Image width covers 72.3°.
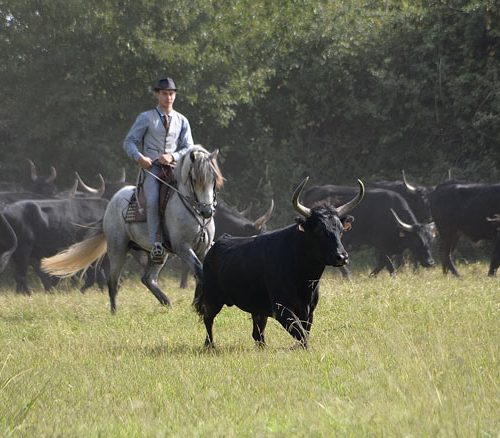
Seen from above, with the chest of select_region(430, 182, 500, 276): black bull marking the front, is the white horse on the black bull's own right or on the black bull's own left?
on the black bull's own right

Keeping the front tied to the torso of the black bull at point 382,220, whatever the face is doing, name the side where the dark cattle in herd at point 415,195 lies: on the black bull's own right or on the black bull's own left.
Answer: on the black bull's own left

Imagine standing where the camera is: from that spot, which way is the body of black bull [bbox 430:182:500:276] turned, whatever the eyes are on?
to the viewer's right

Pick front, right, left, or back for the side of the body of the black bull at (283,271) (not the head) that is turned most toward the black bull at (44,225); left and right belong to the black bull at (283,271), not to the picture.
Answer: back

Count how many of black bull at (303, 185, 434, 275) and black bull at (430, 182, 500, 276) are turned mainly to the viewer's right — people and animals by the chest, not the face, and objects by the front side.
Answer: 2

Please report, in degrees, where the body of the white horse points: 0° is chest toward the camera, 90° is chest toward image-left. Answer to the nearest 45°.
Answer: approximately 315°

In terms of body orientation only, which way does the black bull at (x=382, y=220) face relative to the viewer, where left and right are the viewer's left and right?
facing to the right of the viewer

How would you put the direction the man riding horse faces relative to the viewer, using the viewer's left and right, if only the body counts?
facing the viewer and to the right of the viewer
